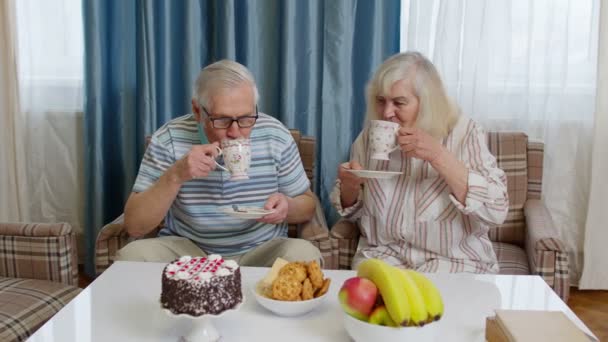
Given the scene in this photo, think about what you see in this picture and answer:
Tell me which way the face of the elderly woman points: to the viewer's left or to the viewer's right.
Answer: to the viewer's left

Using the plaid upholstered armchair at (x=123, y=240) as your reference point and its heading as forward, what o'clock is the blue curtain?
The blue curtain is roughly at 7 o'clock from the plaid upholstered armchair.

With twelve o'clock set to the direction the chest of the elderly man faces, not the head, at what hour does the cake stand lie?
The cake stand is roughly at 12 o'clock from the elderly man.

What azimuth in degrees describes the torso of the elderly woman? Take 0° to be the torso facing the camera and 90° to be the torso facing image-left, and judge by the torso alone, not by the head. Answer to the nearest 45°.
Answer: approximately 45°

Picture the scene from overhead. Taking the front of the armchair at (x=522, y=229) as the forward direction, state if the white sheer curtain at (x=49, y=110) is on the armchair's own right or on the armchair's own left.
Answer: on the armchair's own right

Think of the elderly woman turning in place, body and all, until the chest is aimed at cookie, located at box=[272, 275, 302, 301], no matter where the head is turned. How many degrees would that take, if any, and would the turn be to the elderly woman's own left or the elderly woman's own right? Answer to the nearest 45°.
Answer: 0° — they already face it

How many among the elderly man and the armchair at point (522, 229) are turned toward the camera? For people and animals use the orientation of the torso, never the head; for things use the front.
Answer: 2

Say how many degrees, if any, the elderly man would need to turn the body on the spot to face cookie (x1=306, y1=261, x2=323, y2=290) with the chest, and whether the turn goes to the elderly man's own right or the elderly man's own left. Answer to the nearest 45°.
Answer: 0° — they already face it

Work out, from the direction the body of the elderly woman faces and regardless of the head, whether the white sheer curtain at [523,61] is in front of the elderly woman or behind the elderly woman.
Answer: behind

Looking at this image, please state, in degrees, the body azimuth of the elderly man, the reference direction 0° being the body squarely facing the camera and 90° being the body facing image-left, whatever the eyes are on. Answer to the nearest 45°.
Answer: approximately 0°
